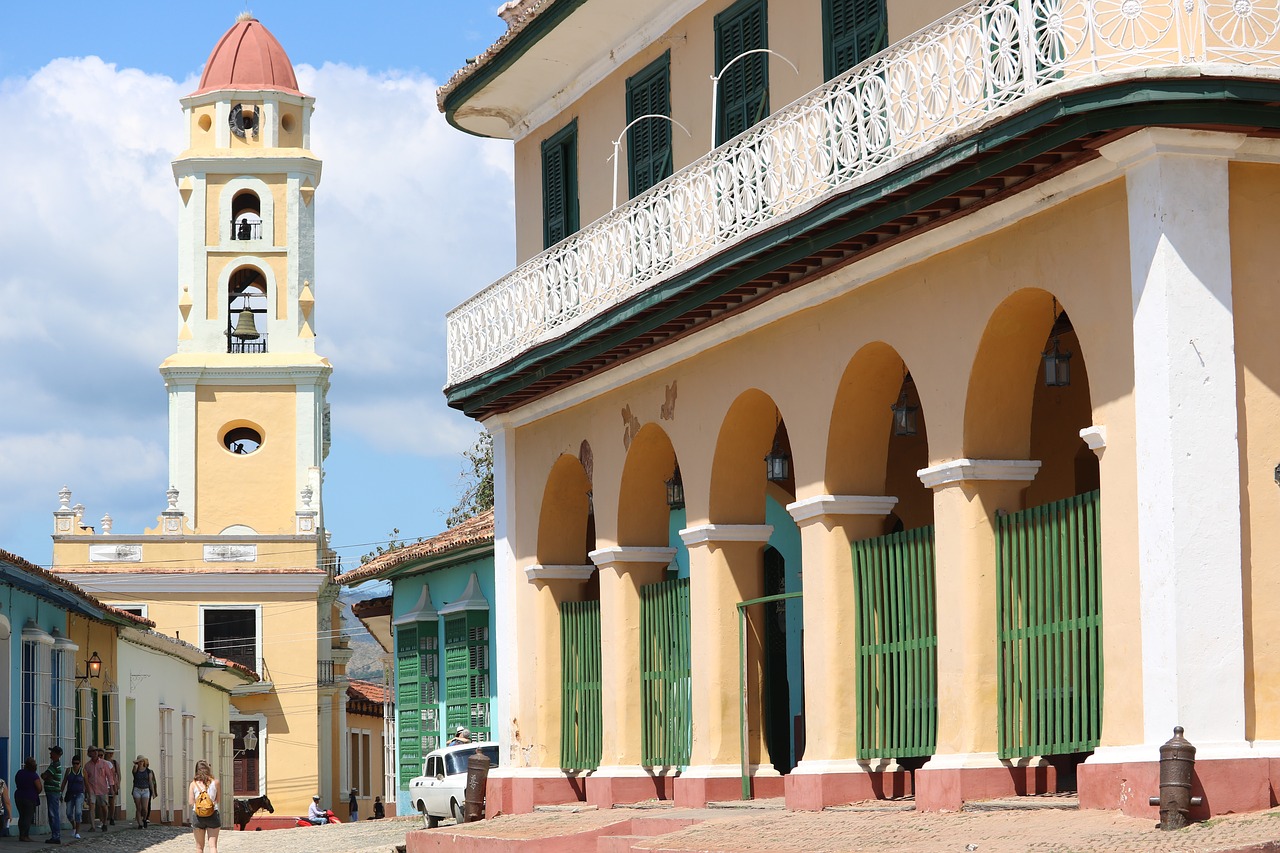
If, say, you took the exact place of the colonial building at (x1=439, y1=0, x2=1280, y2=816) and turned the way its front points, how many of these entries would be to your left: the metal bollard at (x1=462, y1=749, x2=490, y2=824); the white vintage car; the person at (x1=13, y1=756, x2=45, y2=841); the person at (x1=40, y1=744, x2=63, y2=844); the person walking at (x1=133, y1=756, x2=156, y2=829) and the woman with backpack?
0

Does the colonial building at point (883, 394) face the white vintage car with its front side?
no

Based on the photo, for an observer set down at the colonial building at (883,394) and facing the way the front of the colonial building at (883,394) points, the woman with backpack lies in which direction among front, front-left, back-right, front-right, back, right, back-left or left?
right

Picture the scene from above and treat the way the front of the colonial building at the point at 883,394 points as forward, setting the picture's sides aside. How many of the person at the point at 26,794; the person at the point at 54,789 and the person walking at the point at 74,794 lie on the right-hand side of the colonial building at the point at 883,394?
3

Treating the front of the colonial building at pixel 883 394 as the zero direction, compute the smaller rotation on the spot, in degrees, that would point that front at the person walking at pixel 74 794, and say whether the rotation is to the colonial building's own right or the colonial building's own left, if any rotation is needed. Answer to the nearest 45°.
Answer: approximately 90° to the colonial building's own right

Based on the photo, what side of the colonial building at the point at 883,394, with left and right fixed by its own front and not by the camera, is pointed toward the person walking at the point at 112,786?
right

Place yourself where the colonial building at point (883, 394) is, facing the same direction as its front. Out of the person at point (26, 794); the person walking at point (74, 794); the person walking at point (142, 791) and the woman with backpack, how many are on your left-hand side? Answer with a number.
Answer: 0

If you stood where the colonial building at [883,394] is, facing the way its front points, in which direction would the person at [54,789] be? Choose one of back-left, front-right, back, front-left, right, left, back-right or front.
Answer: right

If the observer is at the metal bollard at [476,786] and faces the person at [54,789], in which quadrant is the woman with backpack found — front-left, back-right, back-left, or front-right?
front-left

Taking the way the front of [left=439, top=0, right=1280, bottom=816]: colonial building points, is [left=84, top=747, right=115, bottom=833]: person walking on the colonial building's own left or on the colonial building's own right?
on the colonial building's own right

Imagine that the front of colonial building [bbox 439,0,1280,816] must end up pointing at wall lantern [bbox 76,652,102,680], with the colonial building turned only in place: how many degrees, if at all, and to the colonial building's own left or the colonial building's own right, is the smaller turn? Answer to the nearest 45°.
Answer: approximately 90° to the colonial building's own right

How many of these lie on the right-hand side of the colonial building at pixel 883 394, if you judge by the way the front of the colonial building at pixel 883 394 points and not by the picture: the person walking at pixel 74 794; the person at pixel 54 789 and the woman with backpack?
3

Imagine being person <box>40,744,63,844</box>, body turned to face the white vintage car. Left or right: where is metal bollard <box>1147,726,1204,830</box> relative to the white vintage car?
right

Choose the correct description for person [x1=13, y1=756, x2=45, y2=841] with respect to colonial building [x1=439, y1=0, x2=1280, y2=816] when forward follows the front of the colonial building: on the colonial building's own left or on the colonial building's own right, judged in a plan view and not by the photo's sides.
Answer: on the colonial building's own right

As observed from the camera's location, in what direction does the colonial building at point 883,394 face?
facing the viewer and to the left of the viewer

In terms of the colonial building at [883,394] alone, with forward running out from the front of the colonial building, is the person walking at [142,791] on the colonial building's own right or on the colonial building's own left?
on the colonial building's own right

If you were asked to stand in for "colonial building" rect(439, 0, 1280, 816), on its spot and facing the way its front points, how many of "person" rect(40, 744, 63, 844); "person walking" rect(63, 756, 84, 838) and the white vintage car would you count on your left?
0
